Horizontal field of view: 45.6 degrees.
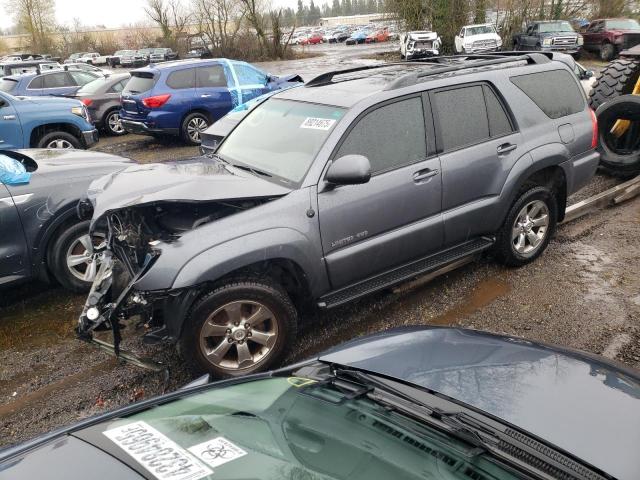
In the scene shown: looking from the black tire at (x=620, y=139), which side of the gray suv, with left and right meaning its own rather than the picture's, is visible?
back

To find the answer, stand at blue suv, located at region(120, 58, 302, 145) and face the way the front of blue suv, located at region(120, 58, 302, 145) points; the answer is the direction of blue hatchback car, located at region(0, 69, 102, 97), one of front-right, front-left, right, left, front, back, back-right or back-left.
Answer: left

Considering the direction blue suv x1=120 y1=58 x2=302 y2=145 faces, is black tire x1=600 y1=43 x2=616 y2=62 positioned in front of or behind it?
in front

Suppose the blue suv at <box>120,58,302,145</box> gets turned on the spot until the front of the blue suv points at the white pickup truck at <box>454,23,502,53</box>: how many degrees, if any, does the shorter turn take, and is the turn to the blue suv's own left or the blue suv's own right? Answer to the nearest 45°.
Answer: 0° — it already faces it

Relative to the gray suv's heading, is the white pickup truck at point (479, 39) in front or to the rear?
to the rear

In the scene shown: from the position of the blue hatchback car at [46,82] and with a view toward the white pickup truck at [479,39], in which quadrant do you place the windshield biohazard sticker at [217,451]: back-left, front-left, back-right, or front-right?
back-right

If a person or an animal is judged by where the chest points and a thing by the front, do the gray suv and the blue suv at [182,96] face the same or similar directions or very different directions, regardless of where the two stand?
very different directions

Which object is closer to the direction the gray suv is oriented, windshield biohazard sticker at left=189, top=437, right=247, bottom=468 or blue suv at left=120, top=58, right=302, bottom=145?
the windshield biohazard sticker

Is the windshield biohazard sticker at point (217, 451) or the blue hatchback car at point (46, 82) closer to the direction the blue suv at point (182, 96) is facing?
the blue hatchback car

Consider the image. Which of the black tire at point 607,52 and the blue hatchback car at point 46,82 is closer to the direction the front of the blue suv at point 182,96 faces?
the black tire

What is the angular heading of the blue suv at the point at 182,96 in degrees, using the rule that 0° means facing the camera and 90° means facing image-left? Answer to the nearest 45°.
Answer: approximately 225°

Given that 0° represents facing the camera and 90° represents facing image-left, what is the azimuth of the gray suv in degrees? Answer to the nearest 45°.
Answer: approximately 45°

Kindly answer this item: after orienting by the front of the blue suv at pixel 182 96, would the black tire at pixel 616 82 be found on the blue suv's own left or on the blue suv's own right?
on the blue suv's own right

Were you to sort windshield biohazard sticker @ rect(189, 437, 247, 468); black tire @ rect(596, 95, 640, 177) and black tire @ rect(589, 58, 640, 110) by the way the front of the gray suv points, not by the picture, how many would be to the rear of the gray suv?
2

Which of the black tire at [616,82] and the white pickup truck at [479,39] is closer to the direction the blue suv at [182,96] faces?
the white pickup truck
